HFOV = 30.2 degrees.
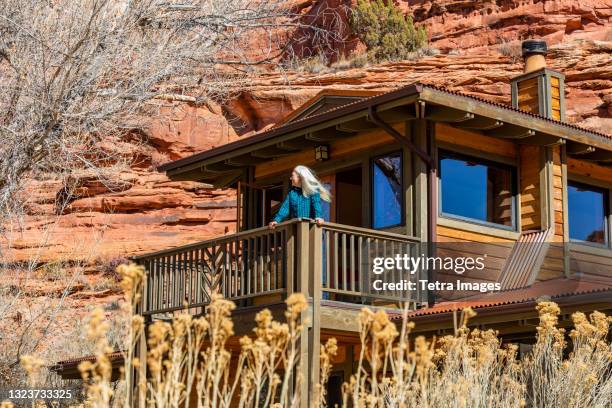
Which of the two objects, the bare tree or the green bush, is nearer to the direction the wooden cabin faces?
the bare tree

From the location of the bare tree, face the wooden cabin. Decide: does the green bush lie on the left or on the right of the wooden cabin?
left

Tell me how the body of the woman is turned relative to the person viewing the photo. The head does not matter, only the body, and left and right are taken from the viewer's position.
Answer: facing the viewer and to the left of the viewer
